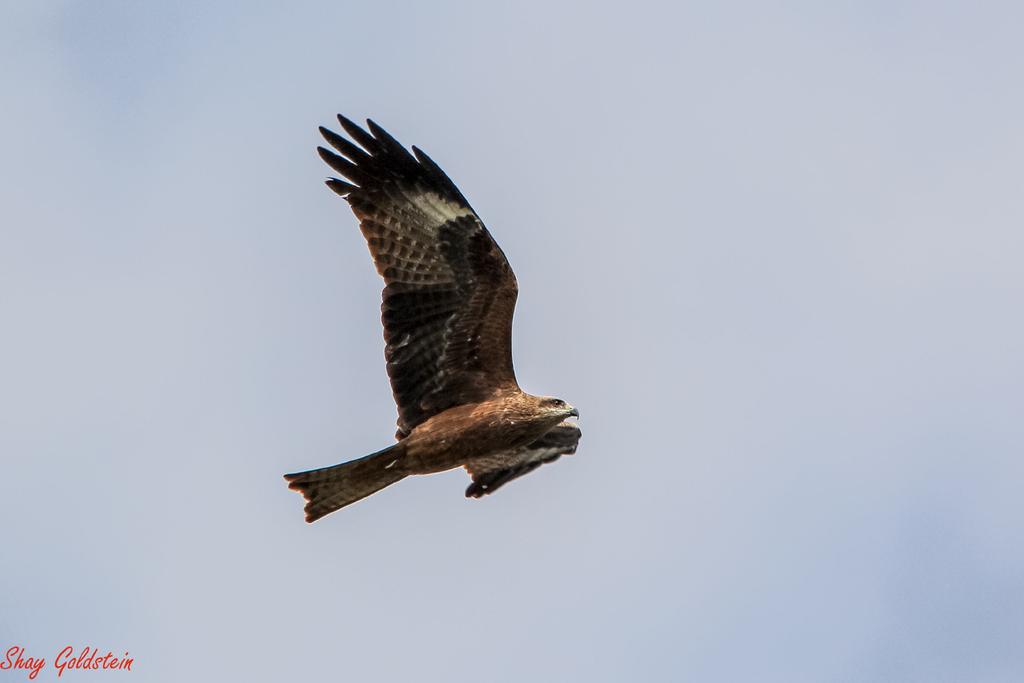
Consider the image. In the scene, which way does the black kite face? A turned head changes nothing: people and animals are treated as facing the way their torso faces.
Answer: to the viewer's right
